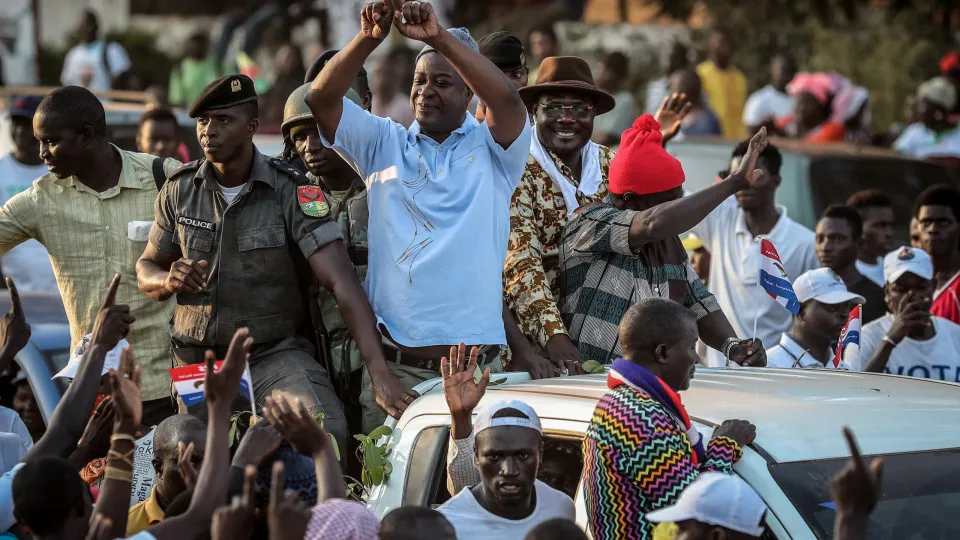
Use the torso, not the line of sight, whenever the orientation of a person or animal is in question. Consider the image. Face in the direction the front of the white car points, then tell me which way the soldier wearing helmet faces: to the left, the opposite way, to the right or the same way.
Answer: to the right

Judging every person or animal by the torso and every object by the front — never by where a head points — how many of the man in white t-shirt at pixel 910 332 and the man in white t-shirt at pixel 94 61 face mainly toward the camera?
2

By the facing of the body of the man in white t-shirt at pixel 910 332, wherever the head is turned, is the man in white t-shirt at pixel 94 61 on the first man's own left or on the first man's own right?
on the first man's own right

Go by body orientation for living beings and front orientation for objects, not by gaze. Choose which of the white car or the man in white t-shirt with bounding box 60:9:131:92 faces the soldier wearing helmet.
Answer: the man in white t-shirt

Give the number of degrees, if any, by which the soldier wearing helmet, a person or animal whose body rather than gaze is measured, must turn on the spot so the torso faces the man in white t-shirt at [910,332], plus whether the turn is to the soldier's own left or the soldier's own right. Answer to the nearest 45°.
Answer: approximately 135° to the soldier's own left

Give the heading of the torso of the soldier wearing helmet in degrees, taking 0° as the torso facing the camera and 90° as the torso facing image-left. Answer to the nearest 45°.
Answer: approximately 45°

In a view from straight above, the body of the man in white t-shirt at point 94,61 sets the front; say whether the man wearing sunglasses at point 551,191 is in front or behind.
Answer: in front

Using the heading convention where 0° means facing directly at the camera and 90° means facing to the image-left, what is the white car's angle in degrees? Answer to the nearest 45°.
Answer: approximately 315°

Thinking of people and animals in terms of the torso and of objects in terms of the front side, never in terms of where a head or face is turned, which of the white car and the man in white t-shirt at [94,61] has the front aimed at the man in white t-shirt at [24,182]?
the man in white t-shirt at [94,61]
